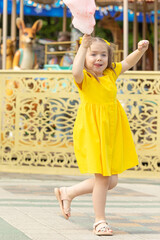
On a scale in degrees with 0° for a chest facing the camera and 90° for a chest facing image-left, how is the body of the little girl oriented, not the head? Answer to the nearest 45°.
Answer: approximately 315°

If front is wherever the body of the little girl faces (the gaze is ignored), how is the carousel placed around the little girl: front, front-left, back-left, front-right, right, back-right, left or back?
back-left
